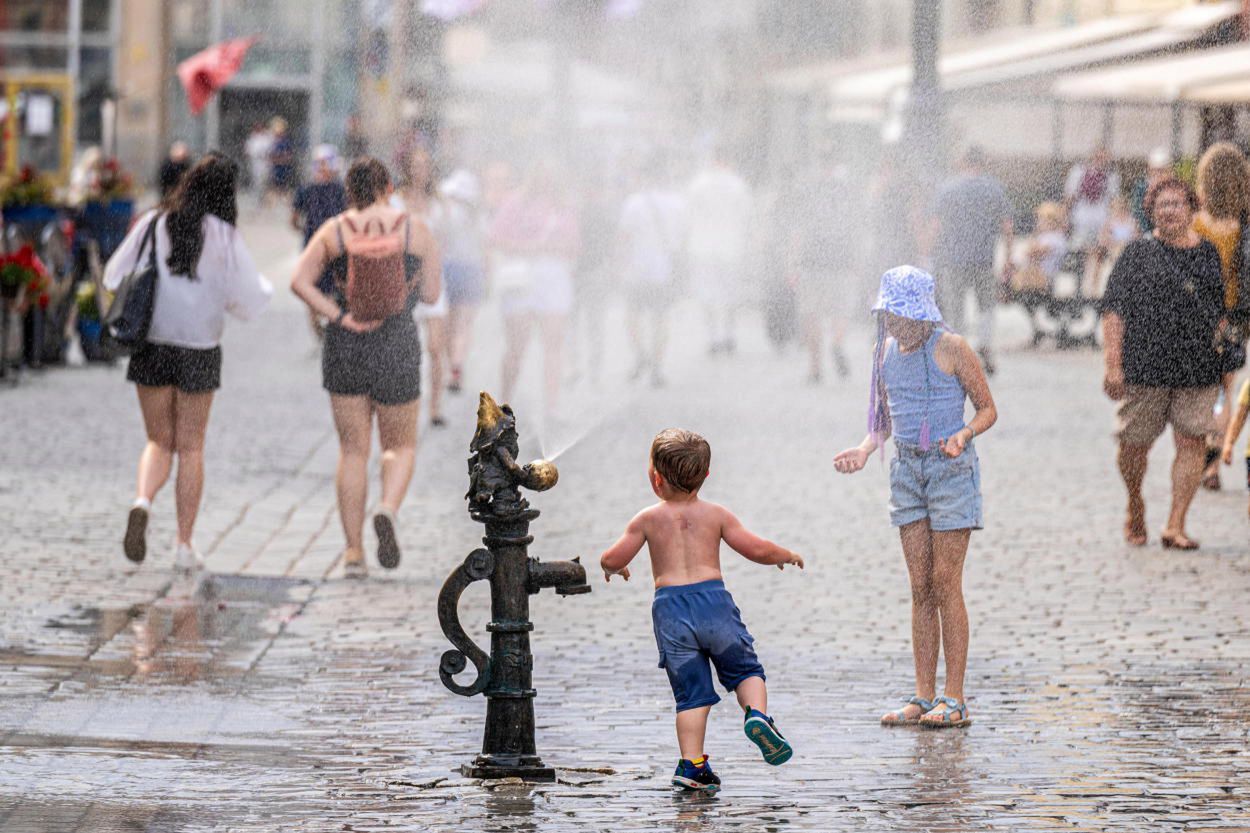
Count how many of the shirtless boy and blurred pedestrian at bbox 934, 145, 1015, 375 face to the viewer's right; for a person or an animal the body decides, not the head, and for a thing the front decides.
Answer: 0

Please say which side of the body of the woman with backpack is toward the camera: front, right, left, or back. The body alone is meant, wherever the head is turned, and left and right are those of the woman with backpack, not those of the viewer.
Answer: back

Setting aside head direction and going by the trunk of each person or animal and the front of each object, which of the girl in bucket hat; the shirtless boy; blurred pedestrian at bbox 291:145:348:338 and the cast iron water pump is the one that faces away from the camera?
the shirtless boy

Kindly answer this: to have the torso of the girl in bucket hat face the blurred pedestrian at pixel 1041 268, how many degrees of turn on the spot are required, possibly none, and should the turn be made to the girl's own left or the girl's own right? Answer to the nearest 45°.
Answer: approximately 135° to the girl's own right

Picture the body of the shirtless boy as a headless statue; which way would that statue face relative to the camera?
away from the camera

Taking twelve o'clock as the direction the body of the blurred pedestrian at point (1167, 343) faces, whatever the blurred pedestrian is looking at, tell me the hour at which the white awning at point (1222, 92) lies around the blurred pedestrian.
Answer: The white awning is roughly at 6 o'clock from the blurred pedestrian.

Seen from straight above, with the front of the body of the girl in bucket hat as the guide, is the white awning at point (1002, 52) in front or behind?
behind

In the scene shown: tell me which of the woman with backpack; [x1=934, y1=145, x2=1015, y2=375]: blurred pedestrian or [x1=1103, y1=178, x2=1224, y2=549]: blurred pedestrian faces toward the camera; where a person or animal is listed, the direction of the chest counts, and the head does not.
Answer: [x1=1103, y1=178, x2=1224, y2=549]: blurred pedestrian

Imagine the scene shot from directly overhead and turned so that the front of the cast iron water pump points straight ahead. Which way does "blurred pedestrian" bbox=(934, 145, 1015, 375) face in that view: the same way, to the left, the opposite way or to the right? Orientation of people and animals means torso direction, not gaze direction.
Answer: to the left

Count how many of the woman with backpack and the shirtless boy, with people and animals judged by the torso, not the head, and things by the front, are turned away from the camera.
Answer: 2

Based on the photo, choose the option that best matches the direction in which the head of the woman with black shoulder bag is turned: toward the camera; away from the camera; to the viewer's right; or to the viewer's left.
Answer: away from the camera

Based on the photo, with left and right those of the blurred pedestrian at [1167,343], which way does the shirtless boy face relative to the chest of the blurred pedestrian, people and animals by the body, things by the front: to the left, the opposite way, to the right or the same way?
the opposite way

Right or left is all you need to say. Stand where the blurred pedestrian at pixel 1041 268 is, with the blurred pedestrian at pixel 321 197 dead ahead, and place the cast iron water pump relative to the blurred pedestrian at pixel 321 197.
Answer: left

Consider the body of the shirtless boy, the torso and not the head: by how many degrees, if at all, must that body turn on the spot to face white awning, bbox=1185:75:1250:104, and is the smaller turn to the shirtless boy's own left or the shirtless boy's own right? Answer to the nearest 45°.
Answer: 0° — they already face it

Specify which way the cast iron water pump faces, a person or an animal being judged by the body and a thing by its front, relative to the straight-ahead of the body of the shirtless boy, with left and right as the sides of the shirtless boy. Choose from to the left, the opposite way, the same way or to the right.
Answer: to the right

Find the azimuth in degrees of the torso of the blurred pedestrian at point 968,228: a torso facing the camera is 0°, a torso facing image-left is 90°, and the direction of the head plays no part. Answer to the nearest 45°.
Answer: approximately 180°

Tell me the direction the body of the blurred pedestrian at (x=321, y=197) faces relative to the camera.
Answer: toward the camera
